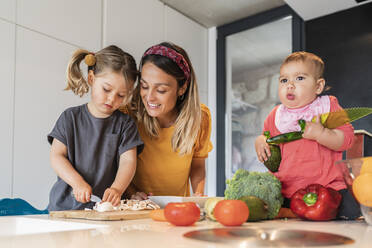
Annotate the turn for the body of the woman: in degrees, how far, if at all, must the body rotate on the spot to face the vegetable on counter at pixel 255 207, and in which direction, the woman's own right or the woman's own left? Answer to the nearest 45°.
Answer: approximately 45° to the woman's own left

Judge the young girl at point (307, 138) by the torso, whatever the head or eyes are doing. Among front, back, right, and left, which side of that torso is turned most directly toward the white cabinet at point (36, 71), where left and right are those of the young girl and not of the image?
right

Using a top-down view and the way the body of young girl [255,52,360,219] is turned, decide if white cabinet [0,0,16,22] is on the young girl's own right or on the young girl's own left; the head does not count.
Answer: on the young girl's own right

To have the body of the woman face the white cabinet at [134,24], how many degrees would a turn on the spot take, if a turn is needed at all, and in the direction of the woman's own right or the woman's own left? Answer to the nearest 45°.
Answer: approximately 135° to the woman's own right

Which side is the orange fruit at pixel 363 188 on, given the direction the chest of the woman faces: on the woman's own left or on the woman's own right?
on the woman's own left

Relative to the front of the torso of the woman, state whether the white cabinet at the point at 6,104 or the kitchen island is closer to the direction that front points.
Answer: the kitchen island
